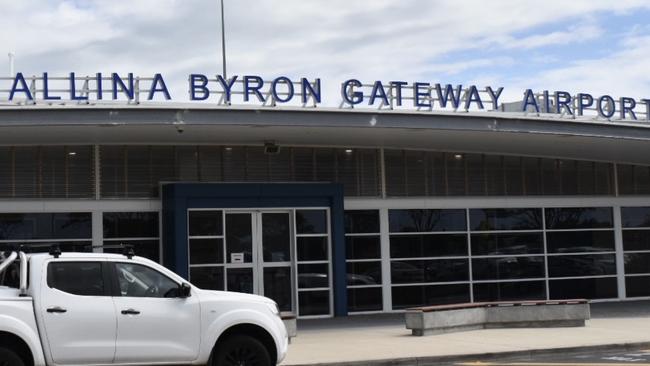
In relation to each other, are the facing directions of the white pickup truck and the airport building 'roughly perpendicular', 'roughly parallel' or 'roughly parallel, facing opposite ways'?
roughly perpendicular

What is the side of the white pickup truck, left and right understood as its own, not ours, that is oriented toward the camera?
right

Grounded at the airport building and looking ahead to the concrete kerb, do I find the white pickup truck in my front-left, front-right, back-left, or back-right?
front-right

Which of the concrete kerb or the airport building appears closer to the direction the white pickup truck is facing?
the concrete kerb

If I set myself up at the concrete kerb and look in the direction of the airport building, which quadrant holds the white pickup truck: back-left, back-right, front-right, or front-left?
back-left

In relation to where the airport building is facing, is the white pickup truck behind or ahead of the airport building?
ahead

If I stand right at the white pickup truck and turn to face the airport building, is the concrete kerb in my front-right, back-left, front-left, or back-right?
front-right

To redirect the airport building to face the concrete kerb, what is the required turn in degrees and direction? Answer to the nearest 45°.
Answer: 0° — it already faces it

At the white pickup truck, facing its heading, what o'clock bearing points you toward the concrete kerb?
The concrete kerb is roughly at 11 o'clock from the white pickup truck.

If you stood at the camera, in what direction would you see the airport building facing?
facing the viewer

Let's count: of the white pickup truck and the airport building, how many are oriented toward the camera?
1

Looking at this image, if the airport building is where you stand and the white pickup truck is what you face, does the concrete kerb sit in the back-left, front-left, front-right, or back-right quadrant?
front-left

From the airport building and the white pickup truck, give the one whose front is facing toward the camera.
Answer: the airport building
